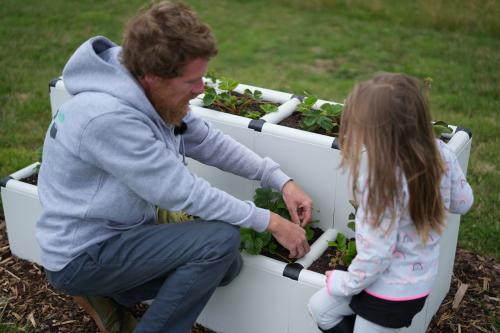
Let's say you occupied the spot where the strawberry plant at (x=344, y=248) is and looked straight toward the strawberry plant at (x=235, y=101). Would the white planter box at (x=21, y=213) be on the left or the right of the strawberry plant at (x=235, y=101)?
left

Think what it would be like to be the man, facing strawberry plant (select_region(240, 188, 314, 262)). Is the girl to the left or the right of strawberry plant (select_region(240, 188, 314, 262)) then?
right

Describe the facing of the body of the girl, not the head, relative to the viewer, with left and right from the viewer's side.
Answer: facing away from the viewer and to the left of the viewer

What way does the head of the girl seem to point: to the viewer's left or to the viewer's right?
to the viewer's left

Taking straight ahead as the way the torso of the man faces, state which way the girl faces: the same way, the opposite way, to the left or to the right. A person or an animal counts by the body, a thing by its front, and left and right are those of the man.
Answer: to the left

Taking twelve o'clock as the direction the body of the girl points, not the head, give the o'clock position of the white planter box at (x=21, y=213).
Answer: The white planter box is roughly at 11 o'clock from the girl.

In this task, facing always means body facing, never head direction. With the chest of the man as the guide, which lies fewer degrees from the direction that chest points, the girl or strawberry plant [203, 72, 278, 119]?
the girl

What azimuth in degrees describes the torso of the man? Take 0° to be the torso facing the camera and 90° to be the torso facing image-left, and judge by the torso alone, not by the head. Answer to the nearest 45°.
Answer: approximately 270°

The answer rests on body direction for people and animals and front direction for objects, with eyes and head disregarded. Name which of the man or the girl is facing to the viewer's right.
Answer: the man

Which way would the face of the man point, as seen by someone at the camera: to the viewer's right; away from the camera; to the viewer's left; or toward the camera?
to the viewer's right

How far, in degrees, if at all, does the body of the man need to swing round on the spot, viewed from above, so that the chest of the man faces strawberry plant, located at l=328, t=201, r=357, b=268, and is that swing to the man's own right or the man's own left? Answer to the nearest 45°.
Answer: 0° — they already face it

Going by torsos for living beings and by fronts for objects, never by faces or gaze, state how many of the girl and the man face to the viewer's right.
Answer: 1
